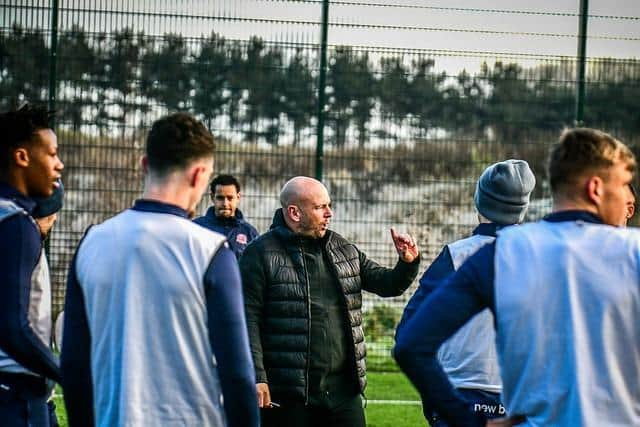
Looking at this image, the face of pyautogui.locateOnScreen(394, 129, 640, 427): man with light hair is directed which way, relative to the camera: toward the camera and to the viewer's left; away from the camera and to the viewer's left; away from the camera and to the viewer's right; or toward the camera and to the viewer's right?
away from the camera and to the viewer's right

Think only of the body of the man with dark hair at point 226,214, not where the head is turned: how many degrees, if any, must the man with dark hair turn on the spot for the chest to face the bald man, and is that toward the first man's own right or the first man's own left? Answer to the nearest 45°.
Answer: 0° — they already face them

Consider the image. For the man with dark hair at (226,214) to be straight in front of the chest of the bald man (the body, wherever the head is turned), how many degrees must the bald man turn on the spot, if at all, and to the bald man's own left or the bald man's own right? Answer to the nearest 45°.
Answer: approximately 135° to the bald man's own left

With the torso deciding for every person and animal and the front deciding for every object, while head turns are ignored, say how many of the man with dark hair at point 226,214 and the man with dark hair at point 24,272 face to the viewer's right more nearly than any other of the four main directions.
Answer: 1

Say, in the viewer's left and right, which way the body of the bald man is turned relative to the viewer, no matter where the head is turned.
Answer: facing the viewer and to the right of the viewer

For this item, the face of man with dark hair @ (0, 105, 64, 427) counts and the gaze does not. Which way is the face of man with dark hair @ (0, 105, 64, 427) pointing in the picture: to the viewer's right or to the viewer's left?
to the viewer's right

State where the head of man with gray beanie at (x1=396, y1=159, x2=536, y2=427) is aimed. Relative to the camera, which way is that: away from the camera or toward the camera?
away from the camera

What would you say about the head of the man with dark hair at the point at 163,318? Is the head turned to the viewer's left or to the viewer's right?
to the viewer's right

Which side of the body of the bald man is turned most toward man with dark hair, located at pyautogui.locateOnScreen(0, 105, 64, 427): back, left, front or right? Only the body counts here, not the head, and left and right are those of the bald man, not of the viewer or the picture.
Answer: right

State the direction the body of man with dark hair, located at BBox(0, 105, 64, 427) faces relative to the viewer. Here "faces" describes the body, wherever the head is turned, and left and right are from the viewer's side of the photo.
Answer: facing to the right of the viewer

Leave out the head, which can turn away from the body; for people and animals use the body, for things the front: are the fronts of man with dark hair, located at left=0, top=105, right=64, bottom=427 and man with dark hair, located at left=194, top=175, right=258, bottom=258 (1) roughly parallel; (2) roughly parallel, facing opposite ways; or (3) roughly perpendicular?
roughly perpendicular
